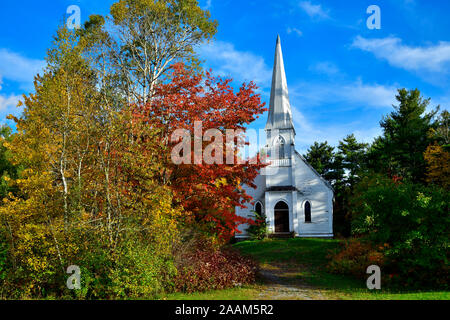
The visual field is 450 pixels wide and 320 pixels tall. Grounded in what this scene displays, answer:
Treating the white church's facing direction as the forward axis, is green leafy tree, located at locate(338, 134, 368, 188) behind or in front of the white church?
behind

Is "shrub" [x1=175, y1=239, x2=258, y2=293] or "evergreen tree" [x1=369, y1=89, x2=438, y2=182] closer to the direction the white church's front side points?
the shrub

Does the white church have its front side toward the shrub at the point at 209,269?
yes

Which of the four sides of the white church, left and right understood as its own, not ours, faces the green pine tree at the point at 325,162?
back

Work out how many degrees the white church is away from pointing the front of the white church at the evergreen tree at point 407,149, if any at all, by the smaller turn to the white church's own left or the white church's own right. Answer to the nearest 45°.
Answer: approximately 90° to the white church's own left

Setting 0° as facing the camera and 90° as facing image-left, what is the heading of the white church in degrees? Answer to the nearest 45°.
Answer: approximately 0°

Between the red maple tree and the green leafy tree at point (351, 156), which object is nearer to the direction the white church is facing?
the red maple tree
